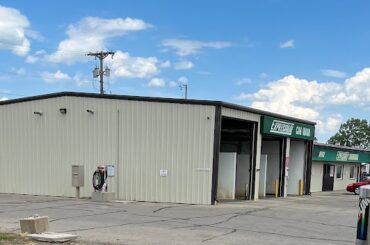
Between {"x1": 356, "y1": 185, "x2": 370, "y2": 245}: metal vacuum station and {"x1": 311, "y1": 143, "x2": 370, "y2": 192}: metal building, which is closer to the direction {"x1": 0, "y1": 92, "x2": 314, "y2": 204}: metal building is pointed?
the metal vacuum station

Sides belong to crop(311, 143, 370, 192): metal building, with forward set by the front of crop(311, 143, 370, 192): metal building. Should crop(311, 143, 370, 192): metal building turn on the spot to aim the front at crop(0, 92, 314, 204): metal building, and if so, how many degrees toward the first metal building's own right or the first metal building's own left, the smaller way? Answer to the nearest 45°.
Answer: approximately 45° to the first metal building's own right

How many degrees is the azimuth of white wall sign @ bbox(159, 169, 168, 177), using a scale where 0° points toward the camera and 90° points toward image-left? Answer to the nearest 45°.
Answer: approximately 0°

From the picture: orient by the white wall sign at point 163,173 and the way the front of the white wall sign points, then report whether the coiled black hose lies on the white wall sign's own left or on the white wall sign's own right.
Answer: on the white wall sign's own right

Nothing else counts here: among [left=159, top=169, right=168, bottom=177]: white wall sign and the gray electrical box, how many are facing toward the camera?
2

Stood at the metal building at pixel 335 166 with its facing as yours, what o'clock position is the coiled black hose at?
The coiled black hose is roughly at 2 o'clock from the metal building.

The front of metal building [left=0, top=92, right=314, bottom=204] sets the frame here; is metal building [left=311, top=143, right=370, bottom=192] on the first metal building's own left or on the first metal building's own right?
on the first metal building's own left

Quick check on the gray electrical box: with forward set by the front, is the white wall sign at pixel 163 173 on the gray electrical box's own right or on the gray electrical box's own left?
on the gray electrical box's own left

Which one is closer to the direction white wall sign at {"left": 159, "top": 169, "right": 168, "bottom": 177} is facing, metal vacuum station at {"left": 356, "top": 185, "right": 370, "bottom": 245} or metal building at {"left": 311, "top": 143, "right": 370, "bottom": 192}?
the metal vacuum station
